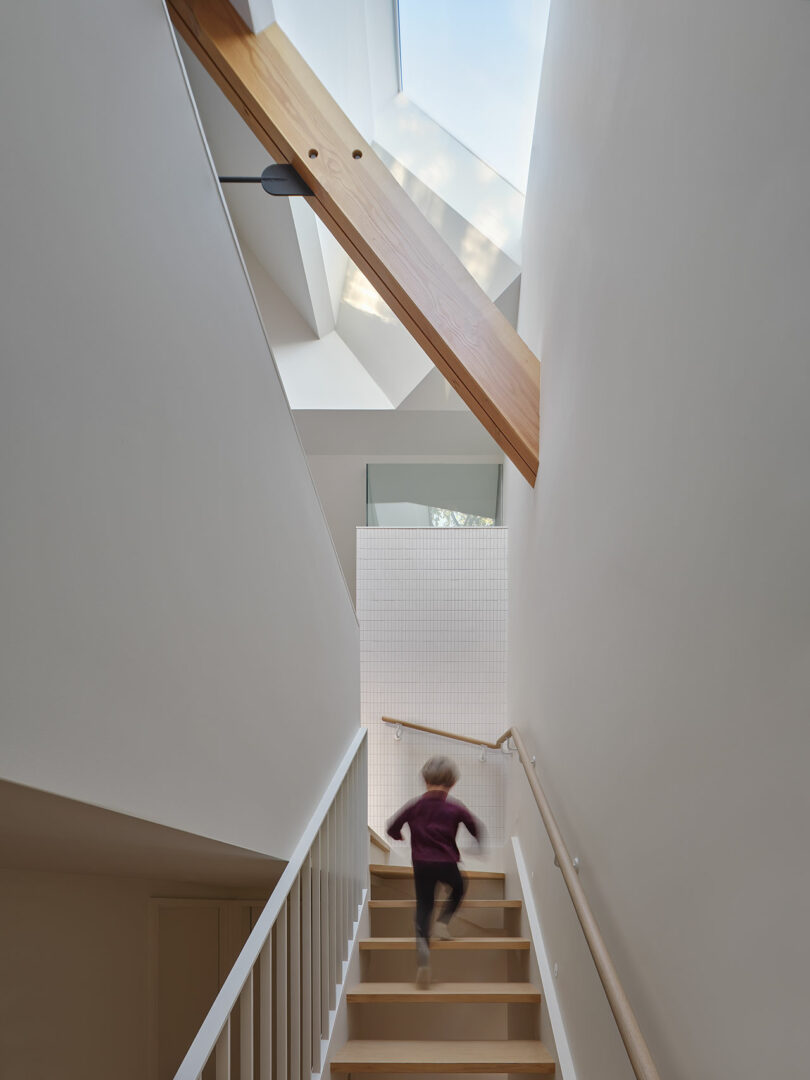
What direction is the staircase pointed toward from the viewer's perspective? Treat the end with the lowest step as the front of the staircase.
toward the camera

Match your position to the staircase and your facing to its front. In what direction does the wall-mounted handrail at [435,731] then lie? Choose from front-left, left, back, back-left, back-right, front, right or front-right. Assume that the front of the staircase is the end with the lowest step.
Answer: back
